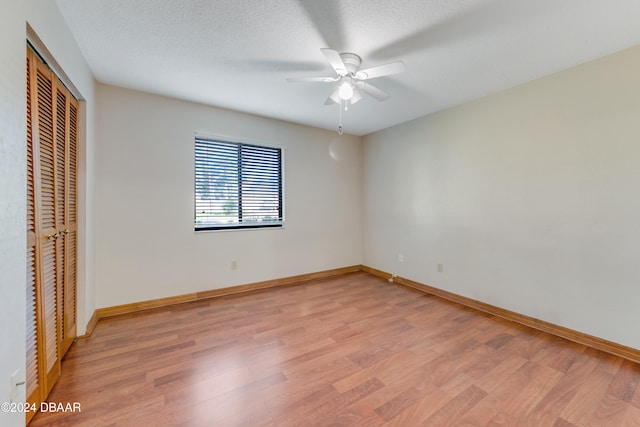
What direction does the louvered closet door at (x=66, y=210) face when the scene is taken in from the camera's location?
facing to the right of the viewer

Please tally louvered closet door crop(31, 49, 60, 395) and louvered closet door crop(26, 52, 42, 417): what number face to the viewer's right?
2

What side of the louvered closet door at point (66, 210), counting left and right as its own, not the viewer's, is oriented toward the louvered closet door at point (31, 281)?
right

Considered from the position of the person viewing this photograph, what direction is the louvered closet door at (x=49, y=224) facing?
facing to the right of the viewer

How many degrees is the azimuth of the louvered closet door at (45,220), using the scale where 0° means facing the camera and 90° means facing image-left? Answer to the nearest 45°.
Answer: approximately 270°

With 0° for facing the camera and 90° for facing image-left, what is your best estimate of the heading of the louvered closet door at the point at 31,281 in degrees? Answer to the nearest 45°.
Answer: approximately 270°

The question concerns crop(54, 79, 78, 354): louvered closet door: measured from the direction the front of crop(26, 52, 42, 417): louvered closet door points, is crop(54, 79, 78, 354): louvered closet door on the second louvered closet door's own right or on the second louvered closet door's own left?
on the second louvered closet door's own left
